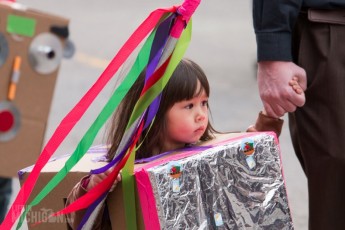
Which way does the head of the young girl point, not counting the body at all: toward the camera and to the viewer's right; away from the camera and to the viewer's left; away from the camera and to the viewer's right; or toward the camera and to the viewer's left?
toward the camera and to the viewer's right

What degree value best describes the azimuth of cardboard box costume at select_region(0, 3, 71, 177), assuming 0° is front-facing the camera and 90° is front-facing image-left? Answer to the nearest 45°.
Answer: approximately 0°

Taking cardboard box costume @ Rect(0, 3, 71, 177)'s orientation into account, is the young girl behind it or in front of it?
in front

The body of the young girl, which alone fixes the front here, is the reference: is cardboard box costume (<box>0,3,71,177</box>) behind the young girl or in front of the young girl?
behind

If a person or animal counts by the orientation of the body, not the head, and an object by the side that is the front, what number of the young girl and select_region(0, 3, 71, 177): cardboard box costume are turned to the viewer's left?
0

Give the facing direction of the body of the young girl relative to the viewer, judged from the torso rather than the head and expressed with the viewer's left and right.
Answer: facing the viewer and to the right of the viewer
